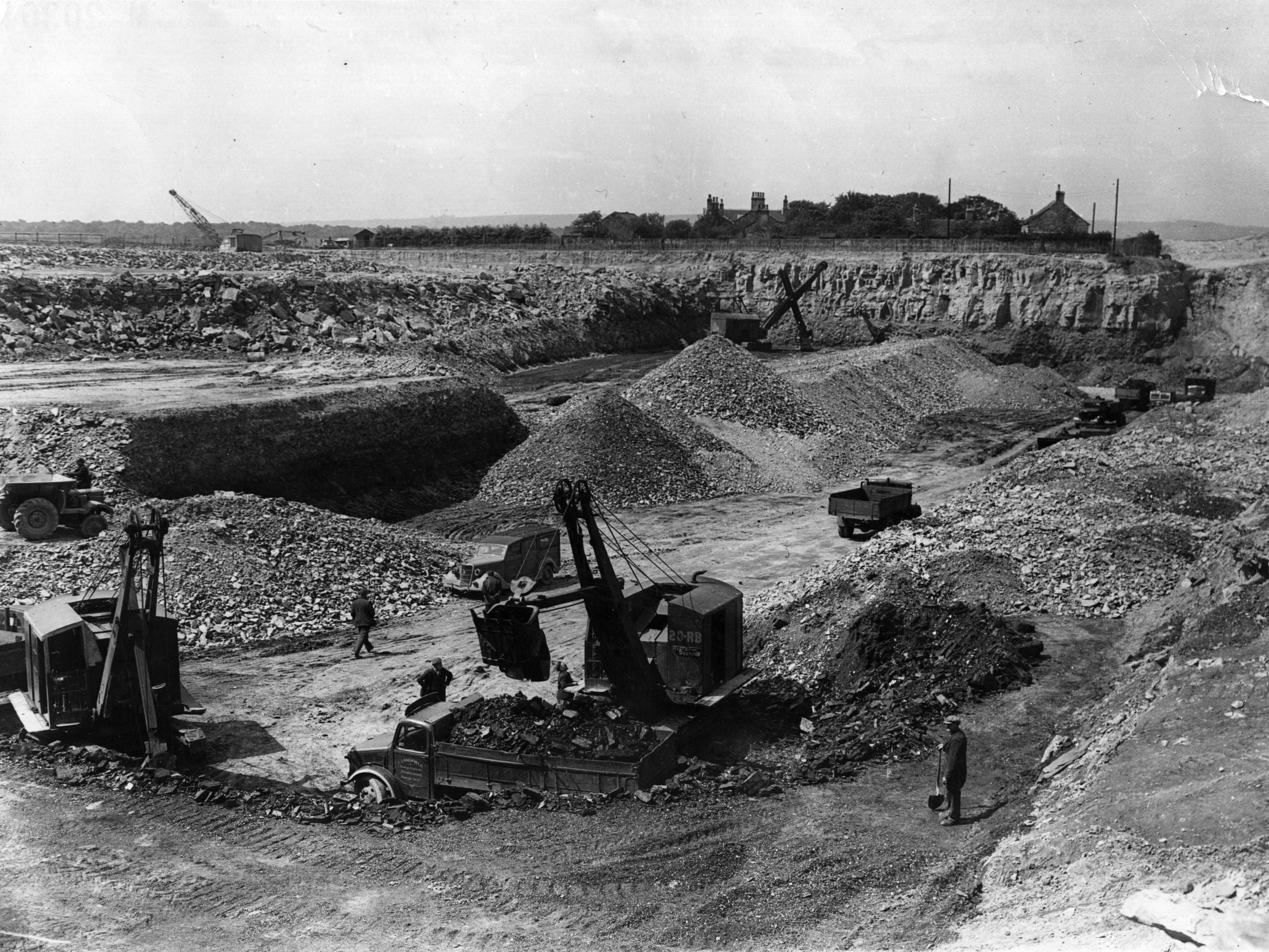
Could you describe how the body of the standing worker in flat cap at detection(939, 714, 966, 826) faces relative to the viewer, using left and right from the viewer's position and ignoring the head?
facing to the left of the viewer

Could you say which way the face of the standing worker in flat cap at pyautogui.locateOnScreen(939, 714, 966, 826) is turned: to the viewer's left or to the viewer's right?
to the viewer's left

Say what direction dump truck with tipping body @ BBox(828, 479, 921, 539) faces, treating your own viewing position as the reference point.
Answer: facing away from the viewer and to the right of the viewer

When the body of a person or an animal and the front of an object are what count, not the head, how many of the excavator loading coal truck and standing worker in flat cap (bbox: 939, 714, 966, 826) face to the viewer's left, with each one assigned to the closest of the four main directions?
2

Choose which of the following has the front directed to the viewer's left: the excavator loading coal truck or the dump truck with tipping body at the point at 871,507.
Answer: the excavator loading coal truck

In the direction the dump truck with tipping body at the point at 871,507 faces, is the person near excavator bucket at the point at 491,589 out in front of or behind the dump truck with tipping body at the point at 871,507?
behind

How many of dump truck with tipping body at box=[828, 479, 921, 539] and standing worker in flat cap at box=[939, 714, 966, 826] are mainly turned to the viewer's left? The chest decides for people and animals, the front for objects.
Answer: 1

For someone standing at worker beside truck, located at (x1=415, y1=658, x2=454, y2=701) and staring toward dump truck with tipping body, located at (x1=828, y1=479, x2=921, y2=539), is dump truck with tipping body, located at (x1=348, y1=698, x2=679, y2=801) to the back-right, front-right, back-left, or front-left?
back-right

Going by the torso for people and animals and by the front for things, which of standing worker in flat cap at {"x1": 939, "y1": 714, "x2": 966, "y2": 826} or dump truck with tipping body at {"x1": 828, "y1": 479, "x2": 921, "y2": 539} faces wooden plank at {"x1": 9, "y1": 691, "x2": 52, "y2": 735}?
the standing worker in flat cap

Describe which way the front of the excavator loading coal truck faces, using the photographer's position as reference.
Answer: facing to the left of the viewer
